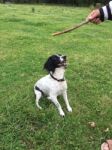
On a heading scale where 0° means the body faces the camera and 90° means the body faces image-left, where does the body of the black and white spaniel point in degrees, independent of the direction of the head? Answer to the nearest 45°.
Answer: approximately 315°
